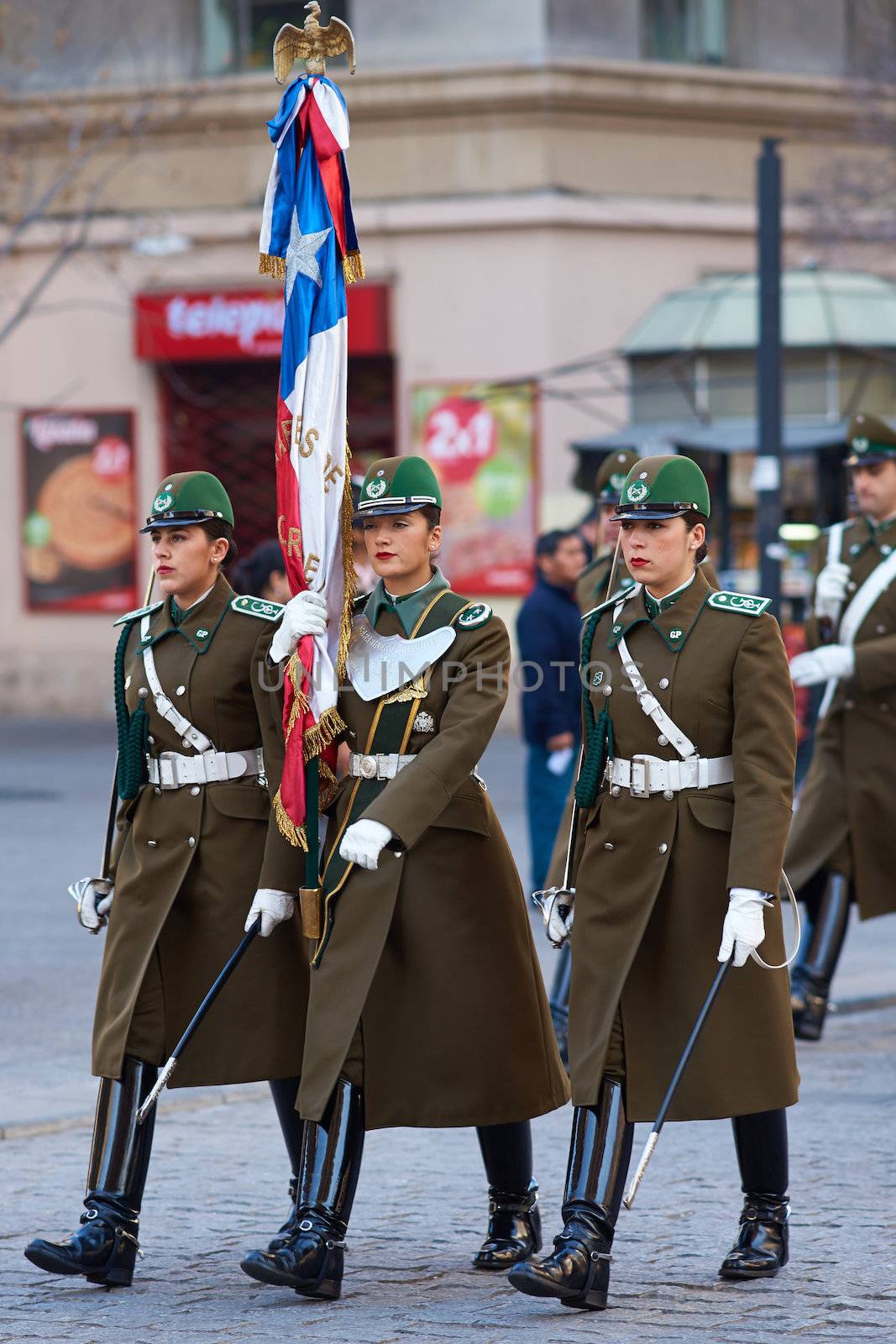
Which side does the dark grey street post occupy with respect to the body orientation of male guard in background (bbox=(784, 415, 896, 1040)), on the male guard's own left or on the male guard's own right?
on the male guard's own right

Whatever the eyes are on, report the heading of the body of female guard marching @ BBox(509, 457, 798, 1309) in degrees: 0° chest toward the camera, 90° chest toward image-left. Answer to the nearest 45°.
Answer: approximately 45°

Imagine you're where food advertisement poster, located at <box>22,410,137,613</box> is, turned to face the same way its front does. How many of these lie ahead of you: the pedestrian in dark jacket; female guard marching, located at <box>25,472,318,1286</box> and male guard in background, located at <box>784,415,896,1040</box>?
3

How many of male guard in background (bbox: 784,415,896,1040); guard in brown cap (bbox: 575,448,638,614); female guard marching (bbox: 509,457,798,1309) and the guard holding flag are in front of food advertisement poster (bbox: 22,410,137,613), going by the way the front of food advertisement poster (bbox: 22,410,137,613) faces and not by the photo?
4

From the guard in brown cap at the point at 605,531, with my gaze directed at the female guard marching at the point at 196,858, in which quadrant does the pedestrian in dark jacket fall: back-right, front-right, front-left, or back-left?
back-right

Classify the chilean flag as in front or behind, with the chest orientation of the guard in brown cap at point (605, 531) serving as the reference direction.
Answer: in front

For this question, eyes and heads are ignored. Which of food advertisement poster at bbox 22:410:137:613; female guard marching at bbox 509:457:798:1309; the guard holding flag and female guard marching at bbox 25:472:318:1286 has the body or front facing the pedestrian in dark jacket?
the food advertisement poster

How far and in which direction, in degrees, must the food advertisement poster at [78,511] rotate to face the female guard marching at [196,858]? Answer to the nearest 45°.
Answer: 0° — it already faces them

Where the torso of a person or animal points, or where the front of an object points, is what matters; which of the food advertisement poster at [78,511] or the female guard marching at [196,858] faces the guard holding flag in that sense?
the food advertisement poster

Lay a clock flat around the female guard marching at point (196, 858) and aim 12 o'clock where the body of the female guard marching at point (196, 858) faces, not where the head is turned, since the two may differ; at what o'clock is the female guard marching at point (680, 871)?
the female guard marching at point (680, 871) is roughly at 8 o'clock from the female guard marching at point (196, 858).
